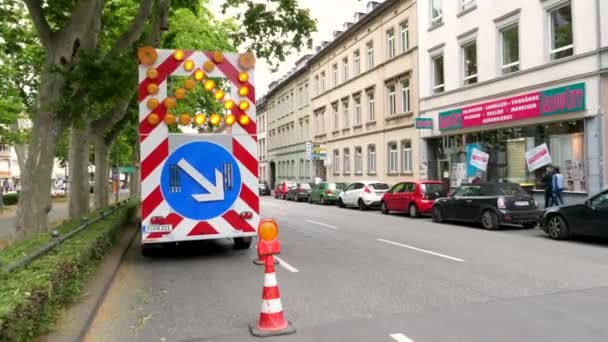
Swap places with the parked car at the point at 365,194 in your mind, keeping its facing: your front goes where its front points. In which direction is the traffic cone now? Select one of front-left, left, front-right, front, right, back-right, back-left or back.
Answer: back-left

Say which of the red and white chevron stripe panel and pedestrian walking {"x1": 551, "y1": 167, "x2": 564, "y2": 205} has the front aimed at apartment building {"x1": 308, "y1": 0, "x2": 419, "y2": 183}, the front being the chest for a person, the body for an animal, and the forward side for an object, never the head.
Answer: the pedestrian walking

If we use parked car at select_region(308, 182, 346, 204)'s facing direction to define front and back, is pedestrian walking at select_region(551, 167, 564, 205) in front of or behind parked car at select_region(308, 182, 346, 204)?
behind

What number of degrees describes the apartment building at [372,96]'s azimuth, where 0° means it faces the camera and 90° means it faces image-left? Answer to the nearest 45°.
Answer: approximately 45°

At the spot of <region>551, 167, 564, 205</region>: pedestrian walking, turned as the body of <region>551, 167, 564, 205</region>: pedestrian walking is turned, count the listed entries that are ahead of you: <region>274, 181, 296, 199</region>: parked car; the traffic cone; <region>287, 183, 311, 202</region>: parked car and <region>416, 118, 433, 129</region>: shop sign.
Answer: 3

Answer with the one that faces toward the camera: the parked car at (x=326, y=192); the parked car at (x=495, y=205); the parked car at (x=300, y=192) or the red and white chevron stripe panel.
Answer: the red and white chevron stripe panel

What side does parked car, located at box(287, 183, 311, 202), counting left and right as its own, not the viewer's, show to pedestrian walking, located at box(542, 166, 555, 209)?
back

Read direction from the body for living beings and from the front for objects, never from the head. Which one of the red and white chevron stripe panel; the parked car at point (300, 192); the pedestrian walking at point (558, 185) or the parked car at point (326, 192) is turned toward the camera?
the red and white chevron stripe panel

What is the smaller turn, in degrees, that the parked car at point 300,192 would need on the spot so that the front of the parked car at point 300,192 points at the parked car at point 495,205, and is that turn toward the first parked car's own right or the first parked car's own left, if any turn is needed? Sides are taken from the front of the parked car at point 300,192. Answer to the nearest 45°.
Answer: approximately 135° to the first parked car's own left

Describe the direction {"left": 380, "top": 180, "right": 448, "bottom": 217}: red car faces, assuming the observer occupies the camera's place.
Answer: facing away from the viewer and to the left of the viewer

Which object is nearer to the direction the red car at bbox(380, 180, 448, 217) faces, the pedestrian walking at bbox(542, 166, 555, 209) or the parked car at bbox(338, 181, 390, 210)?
the parked car

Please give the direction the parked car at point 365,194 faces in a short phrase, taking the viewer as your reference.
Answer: facing away from the viewer and to the left of the viewer
